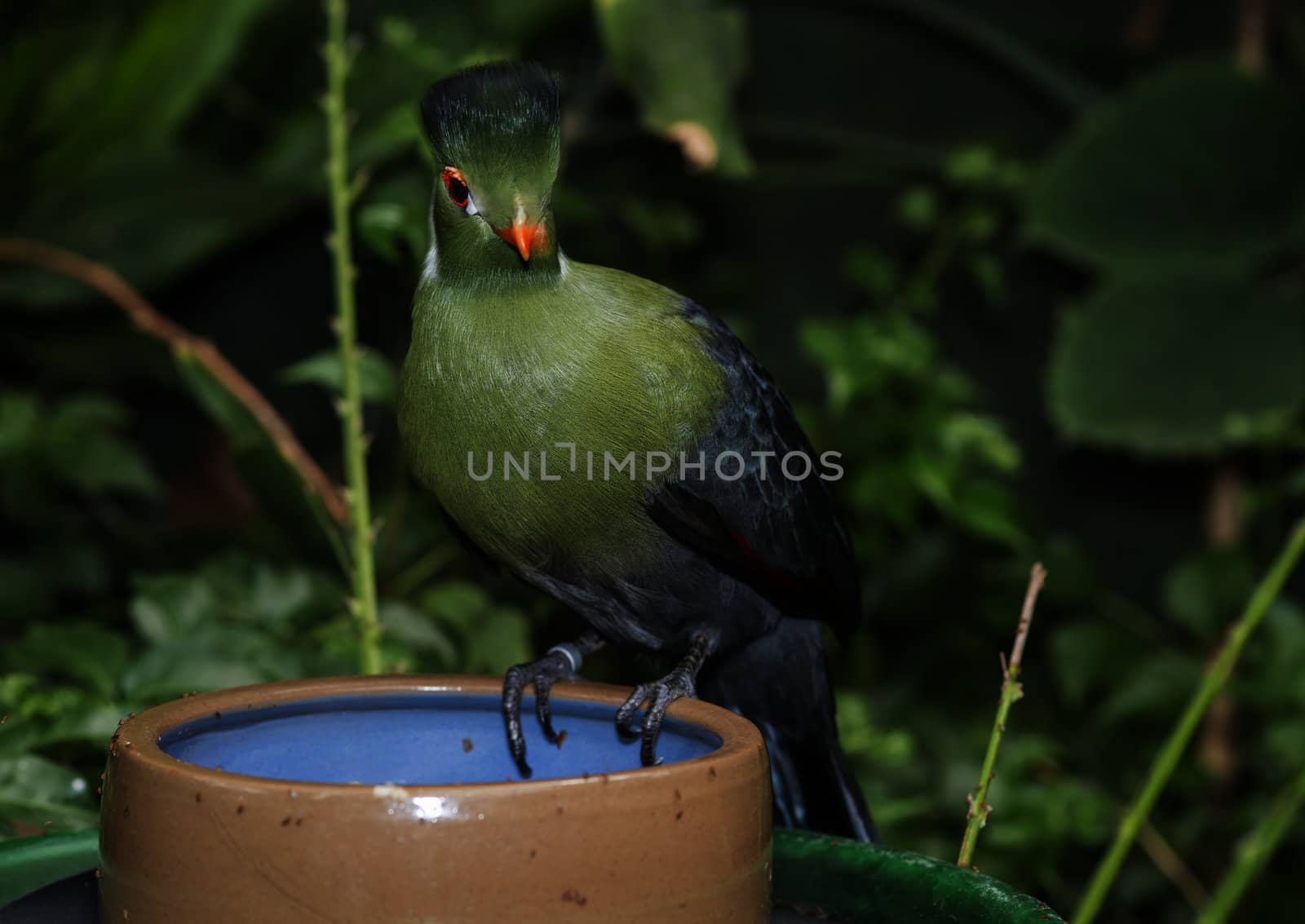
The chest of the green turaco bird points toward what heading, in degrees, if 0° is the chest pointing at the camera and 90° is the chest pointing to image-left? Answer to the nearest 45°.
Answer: approximately 45°

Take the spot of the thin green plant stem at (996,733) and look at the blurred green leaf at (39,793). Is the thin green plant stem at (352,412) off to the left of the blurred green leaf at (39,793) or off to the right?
right

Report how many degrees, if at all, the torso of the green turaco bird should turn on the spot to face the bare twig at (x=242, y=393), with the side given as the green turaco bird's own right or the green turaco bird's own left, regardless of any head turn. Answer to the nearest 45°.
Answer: approximately 90° to the green turaco bird's own right
